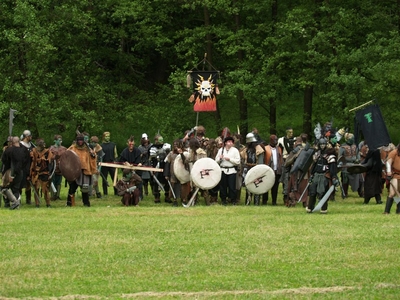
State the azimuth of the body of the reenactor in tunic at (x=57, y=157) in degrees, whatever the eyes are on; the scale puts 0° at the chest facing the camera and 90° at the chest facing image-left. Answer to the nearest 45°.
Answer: approximately 0°

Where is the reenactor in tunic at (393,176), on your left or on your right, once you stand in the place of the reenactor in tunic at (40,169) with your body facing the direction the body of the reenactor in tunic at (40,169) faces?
on your left

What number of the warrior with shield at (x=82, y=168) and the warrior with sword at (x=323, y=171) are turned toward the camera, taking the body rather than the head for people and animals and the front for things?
2

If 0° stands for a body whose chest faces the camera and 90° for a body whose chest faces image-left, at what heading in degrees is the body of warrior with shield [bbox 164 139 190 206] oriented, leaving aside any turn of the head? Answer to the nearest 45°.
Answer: approximately 315°

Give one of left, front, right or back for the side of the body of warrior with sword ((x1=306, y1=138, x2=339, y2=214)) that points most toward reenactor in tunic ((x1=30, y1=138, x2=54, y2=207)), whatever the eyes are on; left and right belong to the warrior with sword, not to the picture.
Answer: right

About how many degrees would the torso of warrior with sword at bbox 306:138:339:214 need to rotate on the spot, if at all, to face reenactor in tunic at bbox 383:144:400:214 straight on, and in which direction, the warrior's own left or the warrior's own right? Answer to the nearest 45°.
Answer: approximately 90° to the warrior's own left

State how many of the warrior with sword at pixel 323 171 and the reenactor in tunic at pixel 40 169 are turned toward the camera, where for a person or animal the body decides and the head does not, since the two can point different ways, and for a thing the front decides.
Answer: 2

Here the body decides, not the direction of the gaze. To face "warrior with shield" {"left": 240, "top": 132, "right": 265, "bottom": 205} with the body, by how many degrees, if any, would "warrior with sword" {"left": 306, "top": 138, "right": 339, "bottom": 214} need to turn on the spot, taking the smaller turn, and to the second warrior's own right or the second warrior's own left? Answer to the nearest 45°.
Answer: approximately 135° to the second warrior's own right

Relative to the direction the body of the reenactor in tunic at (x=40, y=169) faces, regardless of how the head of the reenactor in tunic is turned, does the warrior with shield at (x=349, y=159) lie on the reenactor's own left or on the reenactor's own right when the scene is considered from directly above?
on the reenactor's own left

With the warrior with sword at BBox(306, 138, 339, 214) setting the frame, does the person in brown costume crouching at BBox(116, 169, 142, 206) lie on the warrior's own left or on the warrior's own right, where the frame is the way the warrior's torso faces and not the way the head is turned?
on the warrior's own right
